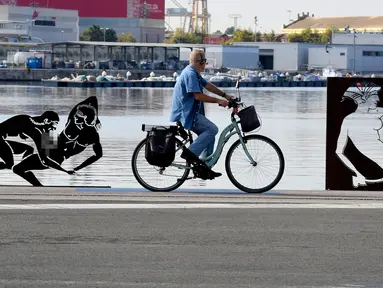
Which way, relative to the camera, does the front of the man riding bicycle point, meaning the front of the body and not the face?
to the viewer's right

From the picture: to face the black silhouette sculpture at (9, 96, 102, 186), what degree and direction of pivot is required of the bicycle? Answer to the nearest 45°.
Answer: approximately 135° to its left

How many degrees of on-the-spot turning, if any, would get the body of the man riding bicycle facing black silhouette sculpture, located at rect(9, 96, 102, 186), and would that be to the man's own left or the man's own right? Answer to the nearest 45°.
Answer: approximately 135° to the man's own left

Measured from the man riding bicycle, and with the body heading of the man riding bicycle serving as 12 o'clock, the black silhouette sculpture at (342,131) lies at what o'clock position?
The black silhouette sculpture is roughly at 11 o'clock from the man riding bicycle.

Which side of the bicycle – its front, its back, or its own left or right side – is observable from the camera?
right

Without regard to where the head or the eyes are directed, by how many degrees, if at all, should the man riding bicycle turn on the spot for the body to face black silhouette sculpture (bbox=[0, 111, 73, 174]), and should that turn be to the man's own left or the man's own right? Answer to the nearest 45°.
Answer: approximately 135° to the man's own left

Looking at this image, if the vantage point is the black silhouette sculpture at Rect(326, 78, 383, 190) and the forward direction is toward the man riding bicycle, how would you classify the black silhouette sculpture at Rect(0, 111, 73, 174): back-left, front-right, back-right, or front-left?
front-right

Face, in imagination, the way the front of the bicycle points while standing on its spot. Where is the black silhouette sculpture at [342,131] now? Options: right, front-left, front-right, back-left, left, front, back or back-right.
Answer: front-left

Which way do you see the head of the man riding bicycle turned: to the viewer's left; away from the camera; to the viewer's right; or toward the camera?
to the viewer's right
